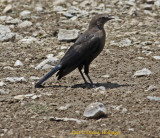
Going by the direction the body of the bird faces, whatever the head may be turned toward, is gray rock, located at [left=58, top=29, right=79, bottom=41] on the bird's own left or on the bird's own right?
on the bird's own left

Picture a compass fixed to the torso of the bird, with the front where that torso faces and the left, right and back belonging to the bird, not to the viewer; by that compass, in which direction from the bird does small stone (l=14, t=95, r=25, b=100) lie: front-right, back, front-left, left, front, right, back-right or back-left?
back-right

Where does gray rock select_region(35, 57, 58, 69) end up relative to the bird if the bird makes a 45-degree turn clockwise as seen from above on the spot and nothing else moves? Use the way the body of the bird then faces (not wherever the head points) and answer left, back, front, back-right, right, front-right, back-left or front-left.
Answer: back

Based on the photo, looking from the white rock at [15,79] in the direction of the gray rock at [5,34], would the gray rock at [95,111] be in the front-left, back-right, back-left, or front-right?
back-right

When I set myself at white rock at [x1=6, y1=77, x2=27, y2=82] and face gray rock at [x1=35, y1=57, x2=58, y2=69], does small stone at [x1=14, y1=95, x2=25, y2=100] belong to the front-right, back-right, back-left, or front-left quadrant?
back-right

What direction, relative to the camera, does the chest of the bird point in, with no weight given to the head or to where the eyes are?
to the viewer's right

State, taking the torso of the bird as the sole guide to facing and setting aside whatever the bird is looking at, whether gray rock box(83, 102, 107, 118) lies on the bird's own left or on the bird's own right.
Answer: on the bird's own right

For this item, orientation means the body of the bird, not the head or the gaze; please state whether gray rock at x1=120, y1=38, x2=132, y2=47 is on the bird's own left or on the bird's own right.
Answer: on the bird's own left

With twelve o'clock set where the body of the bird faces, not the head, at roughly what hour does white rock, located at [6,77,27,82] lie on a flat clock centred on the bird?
The white rock is roughly at 6 o'clock from the bird.

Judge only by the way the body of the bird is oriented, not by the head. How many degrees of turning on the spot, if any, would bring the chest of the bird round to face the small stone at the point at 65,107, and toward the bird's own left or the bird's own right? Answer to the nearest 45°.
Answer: approximately 90° to the bird's own right

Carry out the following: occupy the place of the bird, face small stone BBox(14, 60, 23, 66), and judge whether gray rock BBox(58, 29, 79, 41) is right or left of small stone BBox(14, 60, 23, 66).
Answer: right
